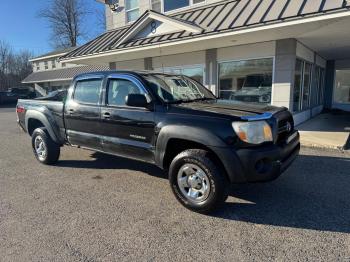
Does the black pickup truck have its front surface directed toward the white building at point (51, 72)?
no

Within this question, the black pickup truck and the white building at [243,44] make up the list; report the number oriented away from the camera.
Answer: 0

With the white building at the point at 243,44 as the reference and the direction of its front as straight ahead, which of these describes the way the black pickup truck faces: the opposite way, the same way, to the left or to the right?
to the left

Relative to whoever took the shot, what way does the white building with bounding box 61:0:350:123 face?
facing the viewer and to the left of the viewer

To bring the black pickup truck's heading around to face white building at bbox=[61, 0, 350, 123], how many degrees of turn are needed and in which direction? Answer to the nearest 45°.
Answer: approximately 90° to its left

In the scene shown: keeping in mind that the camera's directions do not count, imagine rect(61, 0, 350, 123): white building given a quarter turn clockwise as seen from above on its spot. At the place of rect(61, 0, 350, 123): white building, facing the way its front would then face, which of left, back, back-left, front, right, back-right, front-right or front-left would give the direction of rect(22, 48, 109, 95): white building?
front

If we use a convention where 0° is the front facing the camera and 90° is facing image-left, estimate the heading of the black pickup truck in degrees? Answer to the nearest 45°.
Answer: approximately 315°

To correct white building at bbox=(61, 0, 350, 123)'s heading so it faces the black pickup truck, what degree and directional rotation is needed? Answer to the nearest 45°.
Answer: approximately 45° to its left
